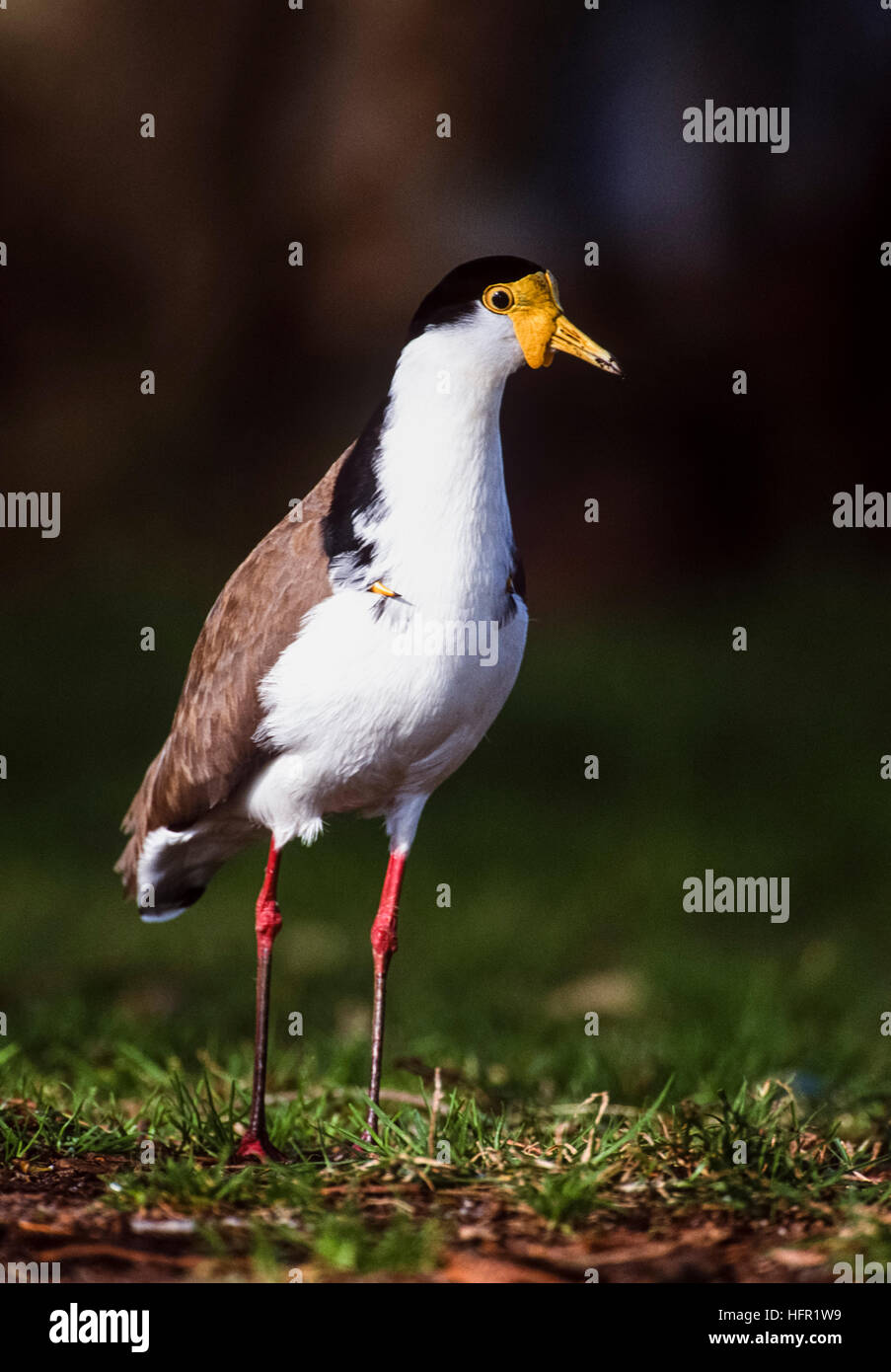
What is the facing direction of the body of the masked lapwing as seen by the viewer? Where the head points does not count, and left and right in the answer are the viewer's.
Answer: facing the viewer and to the right of the viewer
